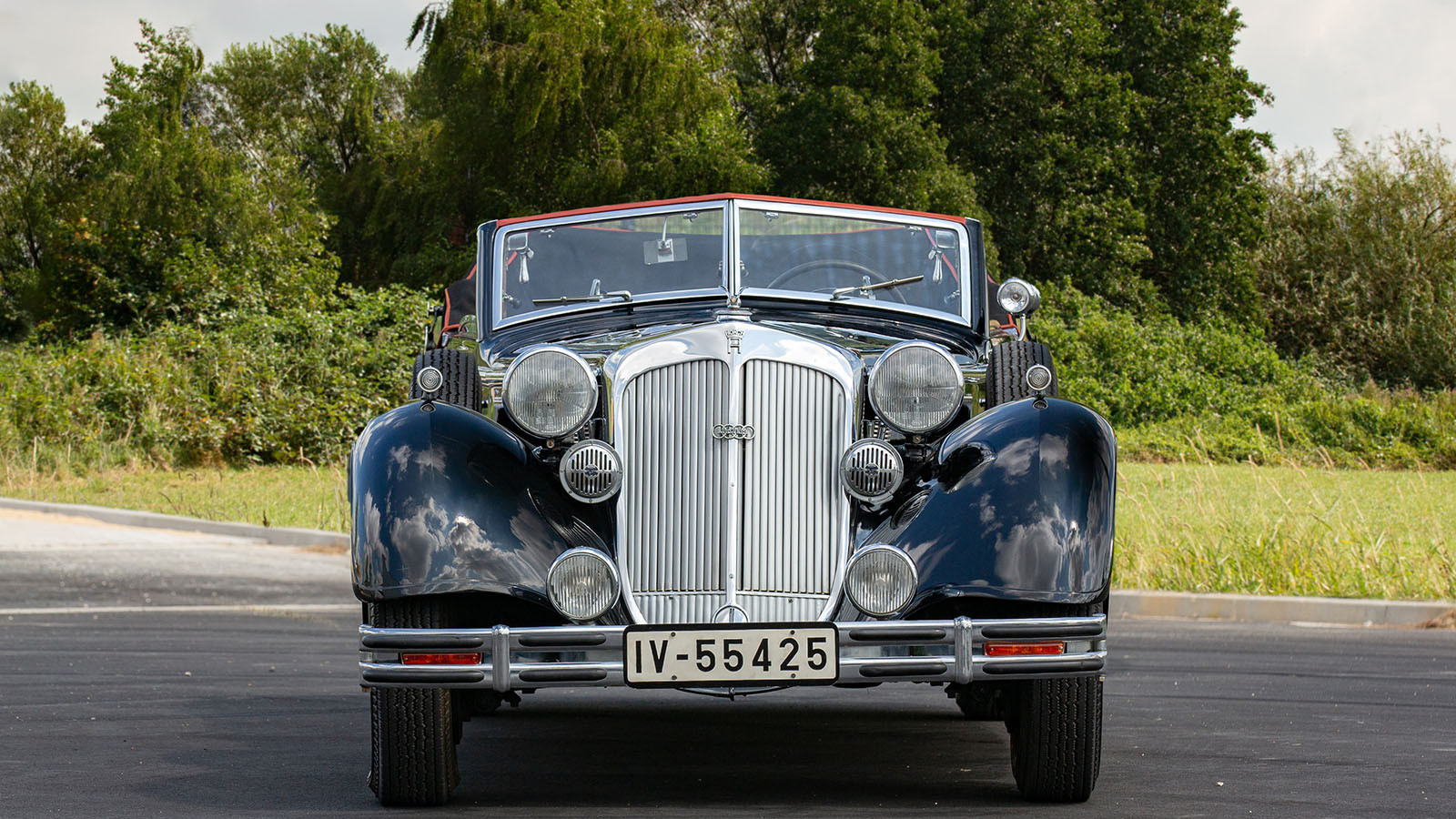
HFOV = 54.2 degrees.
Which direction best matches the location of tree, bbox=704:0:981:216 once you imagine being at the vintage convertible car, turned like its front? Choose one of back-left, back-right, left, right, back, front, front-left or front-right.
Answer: back

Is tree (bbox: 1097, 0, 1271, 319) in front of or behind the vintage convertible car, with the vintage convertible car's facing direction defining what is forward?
behind

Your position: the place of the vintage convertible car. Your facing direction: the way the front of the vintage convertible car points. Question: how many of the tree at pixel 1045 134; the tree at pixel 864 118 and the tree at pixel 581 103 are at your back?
3

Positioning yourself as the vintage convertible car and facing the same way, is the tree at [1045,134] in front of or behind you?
behind

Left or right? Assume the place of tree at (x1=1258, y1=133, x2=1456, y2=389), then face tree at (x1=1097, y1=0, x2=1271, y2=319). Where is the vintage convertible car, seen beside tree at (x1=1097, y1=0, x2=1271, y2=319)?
left

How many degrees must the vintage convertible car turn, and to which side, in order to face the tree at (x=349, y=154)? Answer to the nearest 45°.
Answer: approximately 180°

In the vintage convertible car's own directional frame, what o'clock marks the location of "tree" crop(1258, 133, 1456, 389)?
The tree is roughly at 7 o'clock from the vintage convertible car.

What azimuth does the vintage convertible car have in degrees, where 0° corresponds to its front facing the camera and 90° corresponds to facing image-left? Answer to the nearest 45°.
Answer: approximately 0°

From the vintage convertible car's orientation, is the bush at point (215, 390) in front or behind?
behind

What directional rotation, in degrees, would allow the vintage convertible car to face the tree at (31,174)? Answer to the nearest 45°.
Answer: approximately 135° to its right

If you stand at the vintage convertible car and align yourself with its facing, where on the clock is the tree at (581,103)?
The tree is roughly at 6 o'clock from the vintage convertible car.
